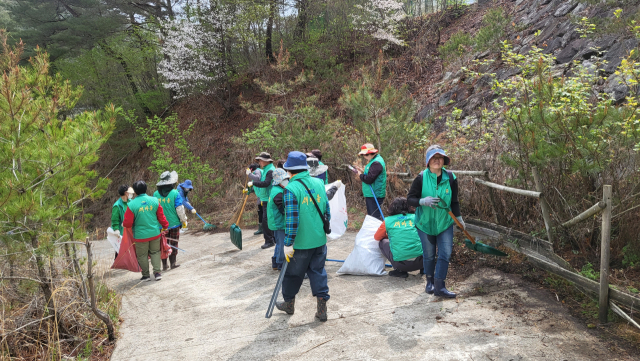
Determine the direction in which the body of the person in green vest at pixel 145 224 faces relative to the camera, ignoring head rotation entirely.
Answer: away from the camera

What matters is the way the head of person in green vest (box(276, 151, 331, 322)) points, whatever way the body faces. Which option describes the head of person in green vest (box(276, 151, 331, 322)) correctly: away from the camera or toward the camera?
away from the camera

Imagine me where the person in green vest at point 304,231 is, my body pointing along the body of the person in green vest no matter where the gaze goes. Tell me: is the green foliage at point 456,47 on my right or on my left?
on my right

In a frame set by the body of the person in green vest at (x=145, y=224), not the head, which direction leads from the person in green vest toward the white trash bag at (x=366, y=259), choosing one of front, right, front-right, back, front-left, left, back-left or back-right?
back-right

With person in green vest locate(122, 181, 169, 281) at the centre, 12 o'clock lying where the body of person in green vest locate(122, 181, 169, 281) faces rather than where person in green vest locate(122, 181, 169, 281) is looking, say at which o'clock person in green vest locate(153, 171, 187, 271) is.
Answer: person in green vest locate(153, 171, 187, 271) is roughly at 1 o'clock from person in green vest locate(122, 181, 169, 281).

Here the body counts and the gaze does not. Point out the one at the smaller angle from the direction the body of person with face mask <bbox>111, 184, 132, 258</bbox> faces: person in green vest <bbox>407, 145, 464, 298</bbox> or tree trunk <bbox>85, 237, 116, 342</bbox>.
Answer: the person in green vest
